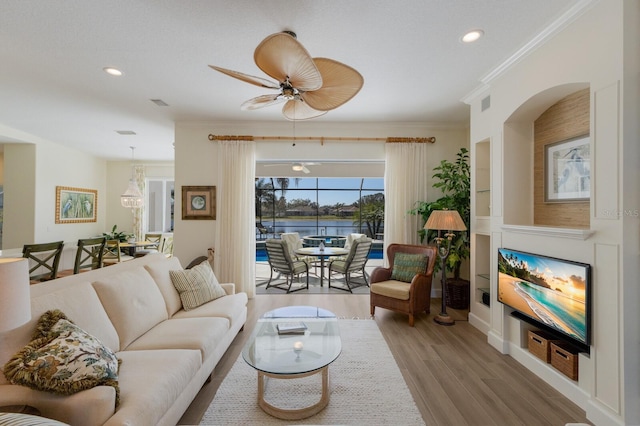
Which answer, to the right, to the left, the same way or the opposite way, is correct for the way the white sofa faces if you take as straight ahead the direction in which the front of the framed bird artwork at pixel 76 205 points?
the same way

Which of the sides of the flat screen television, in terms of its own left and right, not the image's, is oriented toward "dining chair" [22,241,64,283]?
front

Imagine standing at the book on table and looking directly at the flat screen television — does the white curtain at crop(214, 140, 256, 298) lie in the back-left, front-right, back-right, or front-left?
back-left

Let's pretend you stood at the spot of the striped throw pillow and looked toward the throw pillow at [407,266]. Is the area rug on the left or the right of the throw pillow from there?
right

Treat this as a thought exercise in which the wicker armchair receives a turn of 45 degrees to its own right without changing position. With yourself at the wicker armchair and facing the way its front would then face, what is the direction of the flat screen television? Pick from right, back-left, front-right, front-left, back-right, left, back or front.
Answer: back-left

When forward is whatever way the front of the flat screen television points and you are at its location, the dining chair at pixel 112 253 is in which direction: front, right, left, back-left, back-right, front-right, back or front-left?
front-right

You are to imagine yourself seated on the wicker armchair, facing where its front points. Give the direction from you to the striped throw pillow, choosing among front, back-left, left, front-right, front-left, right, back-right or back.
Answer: front

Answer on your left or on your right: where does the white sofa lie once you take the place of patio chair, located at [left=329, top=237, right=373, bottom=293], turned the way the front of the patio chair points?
on your left

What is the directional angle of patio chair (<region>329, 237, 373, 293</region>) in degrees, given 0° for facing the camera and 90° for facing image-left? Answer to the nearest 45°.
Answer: approximately 135°

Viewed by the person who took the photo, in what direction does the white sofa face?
facing the viewer and to the right of the viewer

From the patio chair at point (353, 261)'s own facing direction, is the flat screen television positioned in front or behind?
behind

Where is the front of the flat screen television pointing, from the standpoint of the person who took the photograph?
facing the viewer and to the left of the viewer

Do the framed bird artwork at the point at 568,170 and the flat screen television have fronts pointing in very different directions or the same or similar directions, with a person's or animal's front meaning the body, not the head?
same or similar directions

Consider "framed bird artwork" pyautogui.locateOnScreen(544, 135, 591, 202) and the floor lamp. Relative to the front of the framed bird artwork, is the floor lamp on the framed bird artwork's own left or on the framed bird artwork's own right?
on the framed bird artwork's own right

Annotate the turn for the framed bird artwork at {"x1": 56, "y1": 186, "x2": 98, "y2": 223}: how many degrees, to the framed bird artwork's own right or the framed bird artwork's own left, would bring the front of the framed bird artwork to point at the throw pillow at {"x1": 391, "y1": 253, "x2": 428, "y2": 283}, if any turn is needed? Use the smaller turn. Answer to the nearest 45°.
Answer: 0° — it already faces it

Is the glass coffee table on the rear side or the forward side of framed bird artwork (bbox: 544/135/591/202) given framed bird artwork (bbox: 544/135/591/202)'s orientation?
on the forward side

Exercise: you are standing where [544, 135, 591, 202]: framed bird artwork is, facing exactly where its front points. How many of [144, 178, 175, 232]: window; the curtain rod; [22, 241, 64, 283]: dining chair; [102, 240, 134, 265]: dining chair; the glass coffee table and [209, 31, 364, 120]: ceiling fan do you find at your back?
0

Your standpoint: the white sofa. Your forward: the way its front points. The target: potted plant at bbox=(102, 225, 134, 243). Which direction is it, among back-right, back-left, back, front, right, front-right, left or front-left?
back-left

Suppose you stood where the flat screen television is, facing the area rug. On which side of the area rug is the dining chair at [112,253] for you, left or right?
right

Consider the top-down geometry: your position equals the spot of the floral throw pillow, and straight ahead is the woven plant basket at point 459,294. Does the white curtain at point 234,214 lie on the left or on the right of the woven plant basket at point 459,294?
left

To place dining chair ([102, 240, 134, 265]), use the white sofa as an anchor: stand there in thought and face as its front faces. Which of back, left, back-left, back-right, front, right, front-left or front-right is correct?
back-left

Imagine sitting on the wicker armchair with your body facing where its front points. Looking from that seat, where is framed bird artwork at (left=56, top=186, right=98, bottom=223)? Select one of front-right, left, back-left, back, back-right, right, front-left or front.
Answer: front-right
